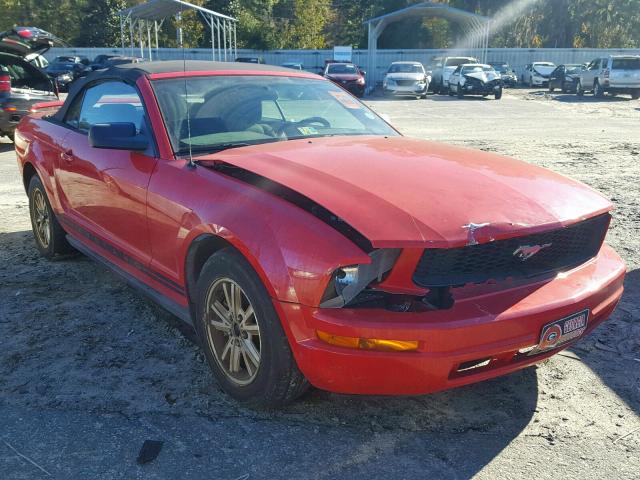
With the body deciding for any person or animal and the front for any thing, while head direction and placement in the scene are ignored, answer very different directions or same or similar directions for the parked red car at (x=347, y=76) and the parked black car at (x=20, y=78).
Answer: very different directions

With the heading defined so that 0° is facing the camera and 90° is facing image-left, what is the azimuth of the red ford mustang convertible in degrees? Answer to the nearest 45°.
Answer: approximately 315°

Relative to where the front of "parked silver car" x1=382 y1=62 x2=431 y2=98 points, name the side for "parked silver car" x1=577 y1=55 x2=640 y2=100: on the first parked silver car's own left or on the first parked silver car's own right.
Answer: on the first parked silver car's own left

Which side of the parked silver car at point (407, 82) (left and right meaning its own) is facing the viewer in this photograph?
front

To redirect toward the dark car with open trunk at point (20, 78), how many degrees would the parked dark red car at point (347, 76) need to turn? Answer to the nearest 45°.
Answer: approximately 45° to its right

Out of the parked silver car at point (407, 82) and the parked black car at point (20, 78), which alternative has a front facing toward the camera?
the parked silver car

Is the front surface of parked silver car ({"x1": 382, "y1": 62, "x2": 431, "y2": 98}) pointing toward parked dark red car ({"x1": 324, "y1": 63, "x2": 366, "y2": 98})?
no

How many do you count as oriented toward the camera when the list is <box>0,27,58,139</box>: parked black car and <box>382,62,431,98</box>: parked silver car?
1

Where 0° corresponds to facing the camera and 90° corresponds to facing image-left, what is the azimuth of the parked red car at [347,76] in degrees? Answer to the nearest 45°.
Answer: approximately 315°

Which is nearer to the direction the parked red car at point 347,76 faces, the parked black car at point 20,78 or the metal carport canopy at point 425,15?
the parked black car

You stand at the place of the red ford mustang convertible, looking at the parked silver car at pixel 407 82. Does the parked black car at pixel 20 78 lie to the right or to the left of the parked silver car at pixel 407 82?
left

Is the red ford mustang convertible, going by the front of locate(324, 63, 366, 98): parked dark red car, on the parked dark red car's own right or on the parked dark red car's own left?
on the parked dark red car's own right

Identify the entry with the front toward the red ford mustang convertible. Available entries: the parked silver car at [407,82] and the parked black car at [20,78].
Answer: the parked silver car

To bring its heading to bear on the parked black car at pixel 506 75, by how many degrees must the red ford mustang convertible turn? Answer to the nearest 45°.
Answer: approximately 135° to its left

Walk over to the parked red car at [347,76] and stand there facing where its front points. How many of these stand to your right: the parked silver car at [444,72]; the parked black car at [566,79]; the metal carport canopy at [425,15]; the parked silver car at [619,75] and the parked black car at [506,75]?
0

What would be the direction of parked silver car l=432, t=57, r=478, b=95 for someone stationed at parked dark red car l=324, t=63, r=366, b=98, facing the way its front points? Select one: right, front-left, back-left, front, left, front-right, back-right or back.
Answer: left
